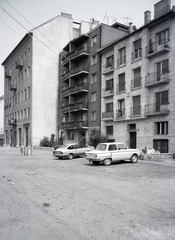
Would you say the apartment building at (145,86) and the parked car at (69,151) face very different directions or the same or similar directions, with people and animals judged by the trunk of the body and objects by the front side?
very different directions

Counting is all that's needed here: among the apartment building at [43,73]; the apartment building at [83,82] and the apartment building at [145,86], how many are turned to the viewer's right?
0

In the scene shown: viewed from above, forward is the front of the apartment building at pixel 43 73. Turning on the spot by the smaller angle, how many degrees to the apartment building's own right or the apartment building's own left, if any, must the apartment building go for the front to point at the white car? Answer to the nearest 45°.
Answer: approximately 45° to the apartment building's own left

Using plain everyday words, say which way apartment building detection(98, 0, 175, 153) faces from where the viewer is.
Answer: facing the viewer and to the left of the viewer
